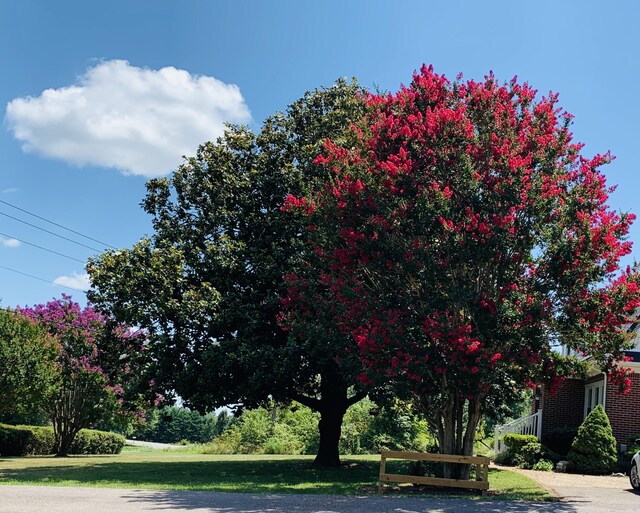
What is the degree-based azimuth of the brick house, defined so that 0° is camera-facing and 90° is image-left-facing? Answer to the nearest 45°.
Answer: approximately 45°

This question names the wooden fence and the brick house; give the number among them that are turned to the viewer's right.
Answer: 0
